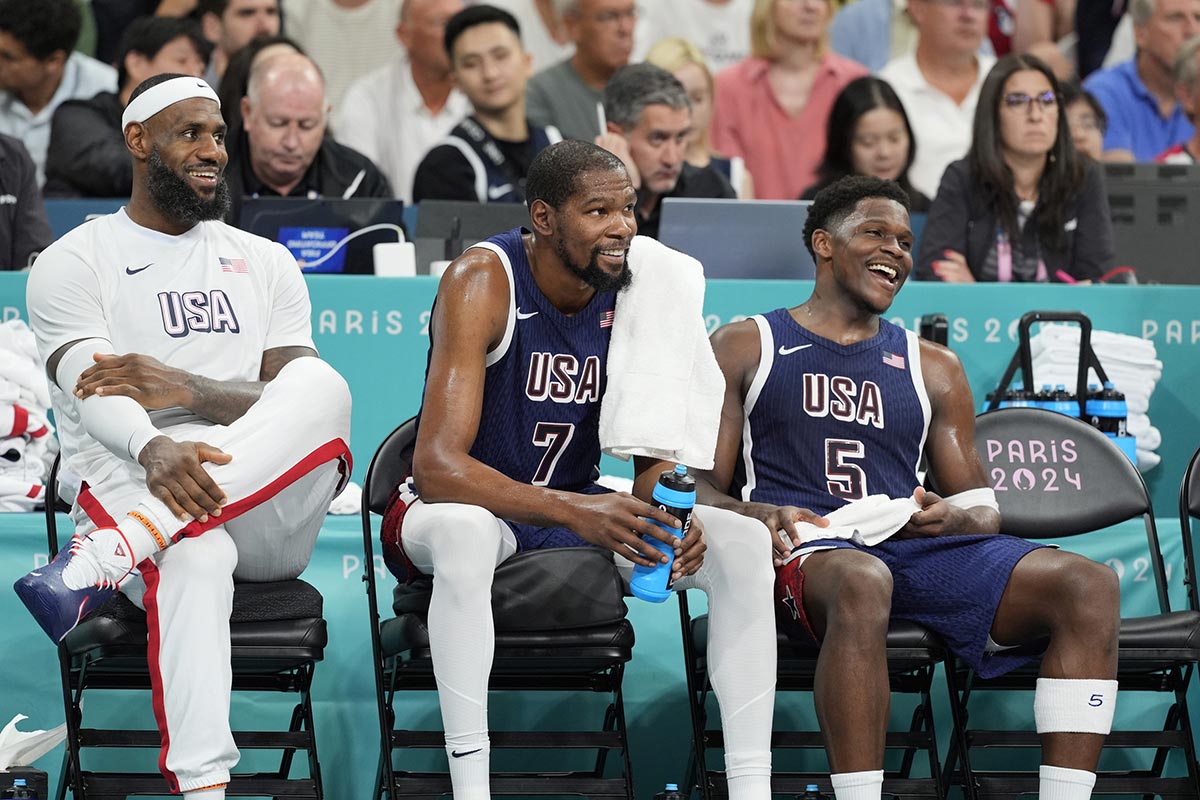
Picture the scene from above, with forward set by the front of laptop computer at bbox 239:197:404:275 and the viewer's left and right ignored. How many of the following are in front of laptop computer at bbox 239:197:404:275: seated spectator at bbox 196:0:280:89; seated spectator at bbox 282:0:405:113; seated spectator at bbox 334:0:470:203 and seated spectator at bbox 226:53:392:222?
4

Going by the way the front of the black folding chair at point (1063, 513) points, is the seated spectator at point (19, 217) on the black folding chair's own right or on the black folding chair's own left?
on the black folding chair's own right

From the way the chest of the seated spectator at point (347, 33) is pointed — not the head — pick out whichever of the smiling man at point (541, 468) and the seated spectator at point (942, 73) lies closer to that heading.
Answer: the smiling man

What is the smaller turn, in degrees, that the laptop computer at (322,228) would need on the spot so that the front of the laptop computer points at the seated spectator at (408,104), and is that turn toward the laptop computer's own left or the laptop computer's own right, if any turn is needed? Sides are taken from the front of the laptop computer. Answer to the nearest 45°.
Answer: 0° — it already faces them

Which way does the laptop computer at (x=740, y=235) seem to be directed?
away from the camera

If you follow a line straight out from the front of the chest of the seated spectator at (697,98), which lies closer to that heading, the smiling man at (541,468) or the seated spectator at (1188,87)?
the smiling man

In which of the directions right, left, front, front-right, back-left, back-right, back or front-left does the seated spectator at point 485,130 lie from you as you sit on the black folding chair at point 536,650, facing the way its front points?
back

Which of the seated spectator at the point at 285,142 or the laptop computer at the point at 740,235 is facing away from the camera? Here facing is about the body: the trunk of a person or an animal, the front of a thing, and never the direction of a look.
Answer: the laptop computer

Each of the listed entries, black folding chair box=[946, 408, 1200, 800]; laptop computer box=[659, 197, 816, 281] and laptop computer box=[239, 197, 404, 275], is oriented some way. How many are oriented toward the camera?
1

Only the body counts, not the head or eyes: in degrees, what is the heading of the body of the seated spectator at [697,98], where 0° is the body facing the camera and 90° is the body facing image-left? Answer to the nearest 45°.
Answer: approximately 0°

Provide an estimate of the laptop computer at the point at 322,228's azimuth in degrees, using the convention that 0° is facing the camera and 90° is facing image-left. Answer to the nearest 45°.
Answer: approximately 180°

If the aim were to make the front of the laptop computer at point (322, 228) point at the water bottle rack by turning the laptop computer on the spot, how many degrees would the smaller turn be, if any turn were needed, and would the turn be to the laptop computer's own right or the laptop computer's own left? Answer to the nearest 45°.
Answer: approximately 135° to the laptop computer's own right

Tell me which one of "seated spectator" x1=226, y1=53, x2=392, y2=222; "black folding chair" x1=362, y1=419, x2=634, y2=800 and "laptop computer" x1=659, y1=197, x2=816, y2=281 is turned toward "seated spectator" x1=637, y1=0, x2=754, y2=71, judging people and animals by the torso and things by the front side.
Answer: the laptop computer

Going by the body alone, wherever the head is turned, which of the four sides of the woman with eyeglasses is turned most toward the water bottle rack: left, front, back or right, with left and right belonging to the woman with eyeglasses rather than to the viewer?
front

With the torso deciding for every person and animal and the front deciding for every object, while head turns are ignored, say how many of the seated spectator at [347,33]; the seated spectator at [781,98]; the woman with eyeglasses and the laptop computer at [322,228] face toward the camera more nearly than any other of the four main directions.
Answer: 3

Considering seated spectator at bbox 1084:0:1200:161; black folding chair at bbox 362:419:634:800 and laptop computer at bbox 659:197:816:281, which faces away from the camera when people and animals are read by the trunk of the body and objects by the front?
the laptop computer

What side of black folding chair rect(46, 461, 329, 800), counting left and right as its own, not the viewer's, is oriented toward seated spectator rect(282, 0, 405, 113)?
back
